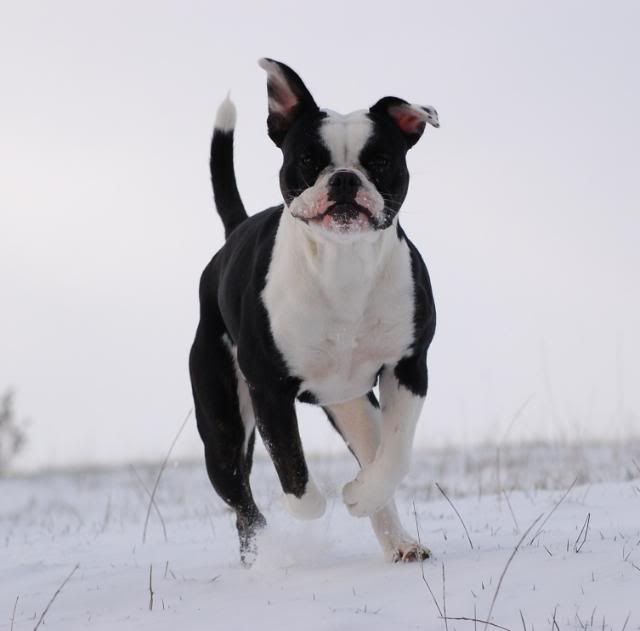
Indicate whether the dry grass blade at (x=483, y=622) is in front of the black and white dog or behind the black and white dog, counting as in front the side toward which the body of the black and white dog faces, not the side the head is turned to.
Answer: in front

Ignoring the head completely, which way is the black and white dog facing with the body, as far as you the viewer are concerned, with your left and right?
facing the viewer and to the right of the viewer
